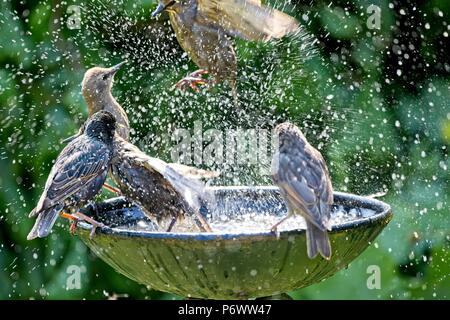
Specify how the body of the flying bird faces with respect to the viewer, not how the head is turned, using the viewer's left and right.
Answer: facing to the left of the viewer

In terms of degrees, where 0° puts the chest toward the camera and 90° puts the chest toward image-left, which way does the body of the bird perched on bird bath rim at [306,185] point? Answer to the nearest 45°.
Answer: approximately 135°

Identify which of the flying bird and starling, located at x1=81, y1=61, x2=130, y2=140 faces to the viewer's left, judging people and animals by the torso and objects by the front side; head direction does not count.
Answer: the flying bird

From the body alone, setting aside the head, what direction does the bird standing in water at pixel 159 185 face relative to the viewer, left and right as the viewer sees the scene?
facing to the left of the viewer
